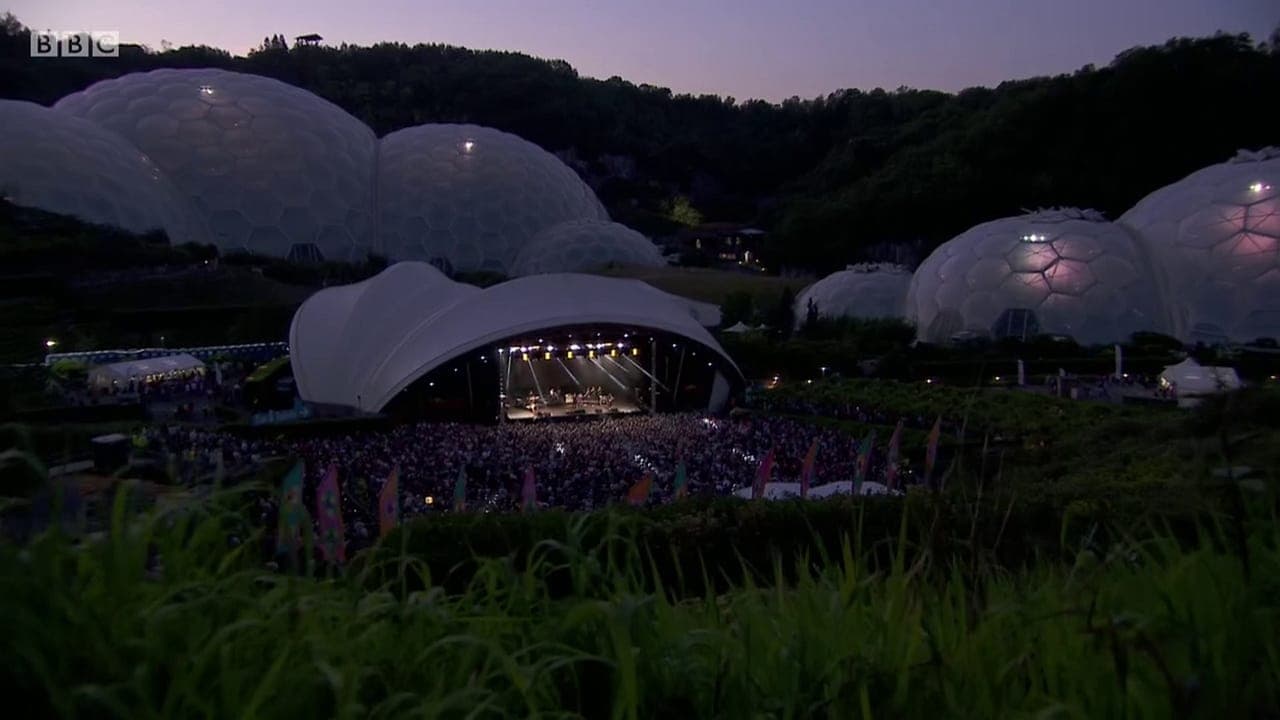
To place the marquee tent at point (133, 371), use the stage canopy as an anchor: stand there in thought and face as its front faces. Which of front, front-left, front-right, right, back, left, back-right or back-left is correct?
back-right

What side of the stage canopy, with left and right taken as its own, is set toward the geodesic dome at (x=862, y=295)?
left

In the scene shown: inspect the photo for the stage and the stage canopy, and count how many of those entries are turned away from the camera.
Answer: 0

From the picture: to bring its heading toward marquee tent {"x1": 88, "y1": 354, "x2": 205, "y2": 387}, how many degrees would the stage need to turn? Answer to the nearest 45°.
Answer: approximately 90° to its right

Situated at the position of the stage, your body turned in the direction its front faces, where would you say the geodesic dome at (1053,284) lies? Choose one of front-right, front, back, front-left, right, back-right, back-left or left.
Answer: left

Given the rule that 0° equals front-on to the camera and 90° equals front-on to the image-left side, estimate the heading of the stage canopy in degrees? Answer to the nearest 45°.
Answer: approximately 315°

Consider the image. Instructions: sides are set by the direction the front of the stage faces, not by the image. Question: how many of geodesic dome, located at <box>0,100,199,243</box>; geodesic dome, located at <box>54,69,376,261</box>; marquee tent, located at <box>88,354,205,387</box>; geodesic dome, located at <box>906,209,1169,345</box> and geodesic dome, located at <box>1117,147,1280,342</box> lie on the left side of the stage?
2

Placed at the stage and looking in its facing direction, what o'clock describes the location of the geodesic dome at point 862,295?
The geodesic dome is roughly at 8 o'clock from the stage.

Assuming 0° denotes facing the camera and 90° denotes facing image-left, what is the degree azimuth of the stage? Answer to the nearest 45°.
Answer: approximately 0°

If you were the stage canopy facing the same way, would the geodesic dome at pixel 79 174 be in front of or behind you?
behind
